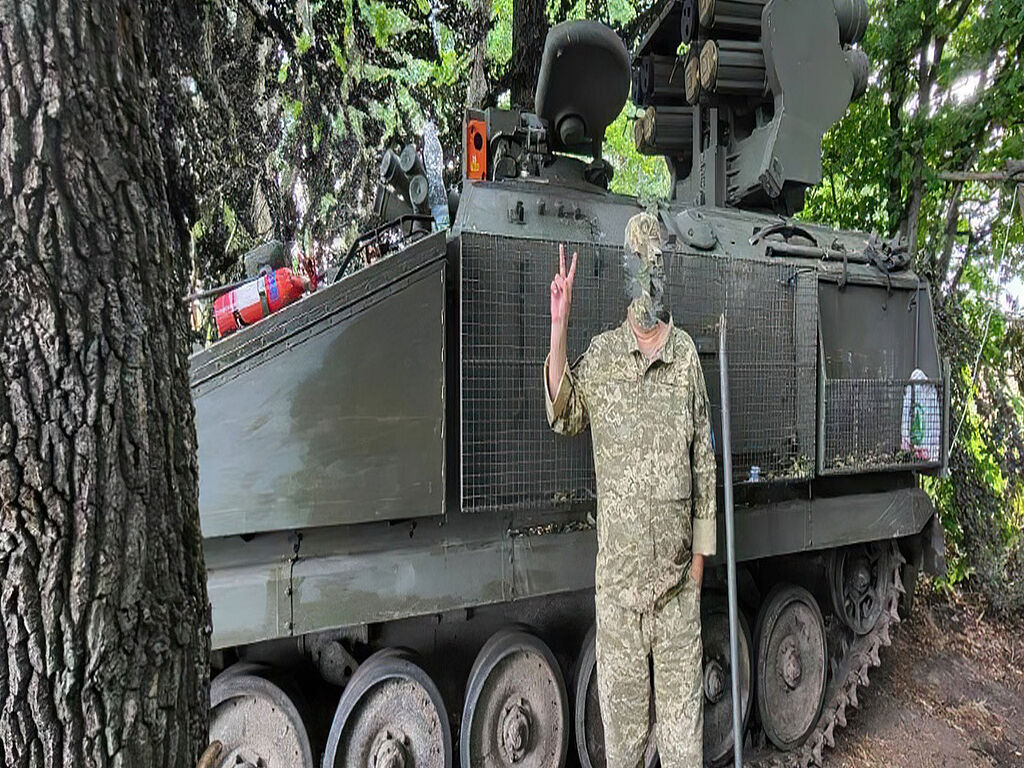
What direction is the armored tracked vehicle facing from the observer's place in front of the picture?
facing the viewer and to the left of the viewer

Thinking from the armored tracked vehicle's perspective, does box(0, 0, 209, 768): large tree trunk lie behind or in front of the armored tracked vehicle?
in front

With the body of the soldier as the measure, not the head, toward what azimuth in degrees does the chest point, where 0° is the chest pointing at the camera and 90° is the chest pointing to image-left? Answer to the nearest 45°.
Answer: approximately 0°

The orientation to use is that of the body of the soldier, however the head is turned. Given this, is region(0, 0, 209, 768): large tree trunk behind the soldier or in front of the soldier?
in front

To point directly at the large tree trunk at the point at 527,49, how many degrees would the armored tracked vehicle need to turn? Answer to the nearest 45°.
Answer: approximately 135° to its right

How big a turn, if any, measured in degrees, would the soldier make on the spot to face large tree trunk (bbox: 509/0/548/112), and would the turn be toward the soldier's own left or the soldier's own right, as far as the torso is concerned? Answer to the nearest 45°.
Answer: approximately 180°
